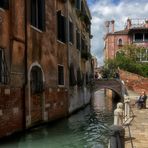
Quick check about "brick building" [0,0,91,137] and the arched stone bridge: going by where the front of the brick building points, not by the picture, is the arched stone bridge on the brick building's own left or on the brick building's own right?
on the brick building's own left

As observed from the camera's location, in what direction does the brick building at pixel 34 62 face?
facing the viewer and to the right of the viewer
